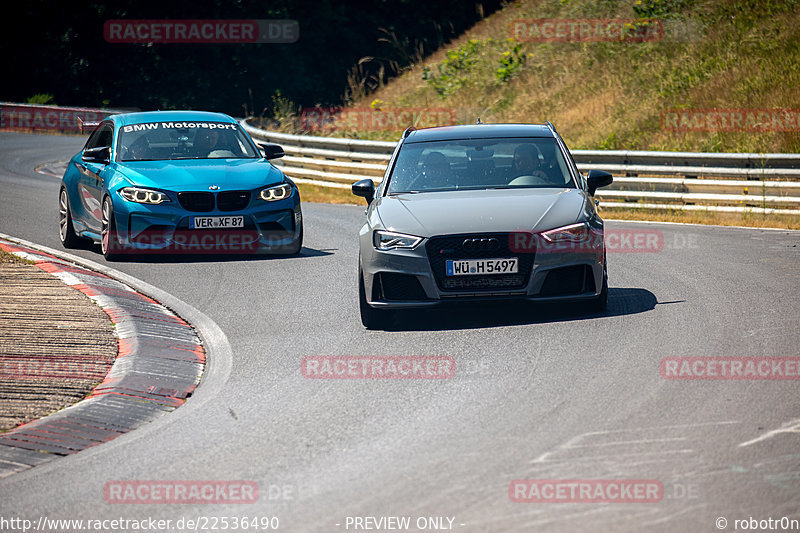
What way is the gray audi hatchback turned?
toward the camera

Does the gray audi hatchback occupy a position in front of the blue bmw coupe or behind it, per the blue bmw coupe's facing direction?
in front

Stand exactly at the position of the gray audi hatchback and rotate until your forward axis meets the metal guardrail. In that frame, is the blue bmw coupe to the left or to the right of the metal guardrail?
left

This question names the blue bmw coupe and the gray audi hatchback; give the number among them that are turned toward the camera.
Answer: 2

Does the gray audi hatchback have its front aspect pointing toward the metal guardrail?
no

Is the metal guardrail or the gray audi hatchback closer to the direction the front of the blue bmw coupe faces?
the gray audi hatchback

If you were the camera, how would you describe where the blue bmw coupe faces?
facing the viewer

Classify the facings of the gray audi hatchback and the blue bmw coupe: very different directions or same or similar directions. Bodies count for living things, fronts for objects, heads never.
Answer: same or similar directions

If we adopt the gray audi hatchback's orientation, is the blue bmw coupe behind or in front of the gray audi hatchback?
behind
